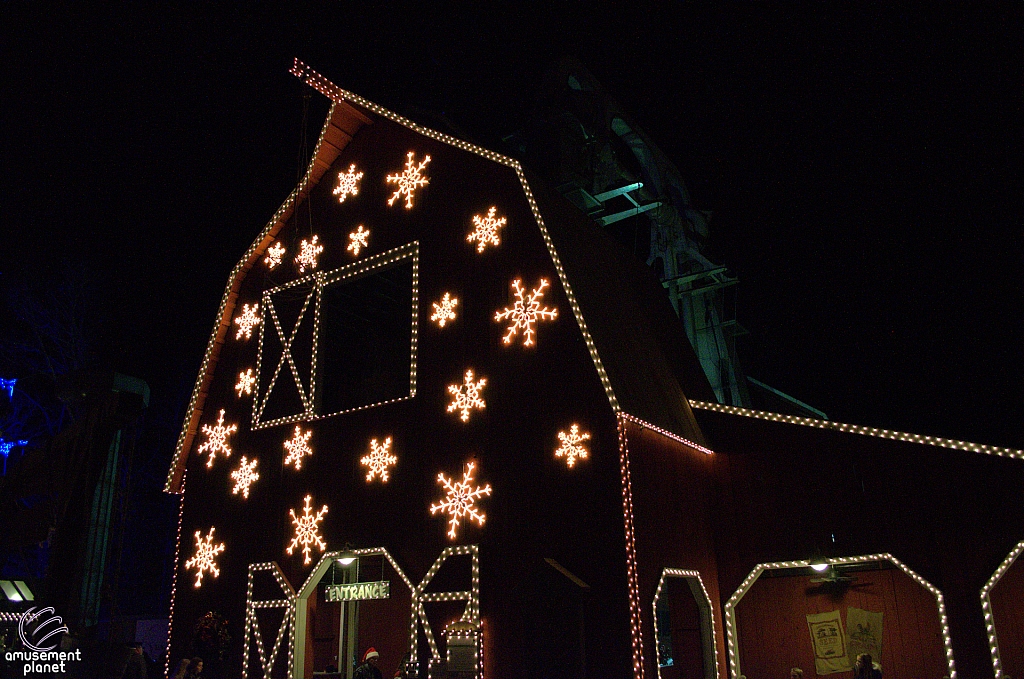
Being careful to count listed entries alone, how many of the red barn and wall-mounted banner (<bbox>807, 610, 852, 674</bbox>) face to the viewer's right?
0

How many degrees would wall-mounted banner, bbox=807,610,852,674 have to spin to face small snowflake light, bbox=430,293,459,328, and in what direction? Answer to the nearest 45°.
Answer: approximately 45° to its right

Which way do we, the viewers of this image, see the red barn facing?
facing the viewer and to the left of the viewer

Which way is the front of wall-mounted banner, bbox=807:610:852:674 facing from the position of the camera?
facing the viewer

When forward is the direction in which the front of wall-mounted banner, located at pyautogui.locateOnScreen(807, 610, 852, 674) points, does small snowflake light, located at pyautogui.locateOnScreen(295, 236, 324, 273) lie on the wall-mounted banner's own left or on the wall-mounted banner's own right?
on the wall-mounted banner's own right

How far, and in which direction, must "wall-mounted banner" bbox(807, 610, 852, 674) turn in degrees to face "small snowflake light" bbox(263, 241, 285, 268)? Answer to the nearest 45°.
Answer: approximately 90° to its right
